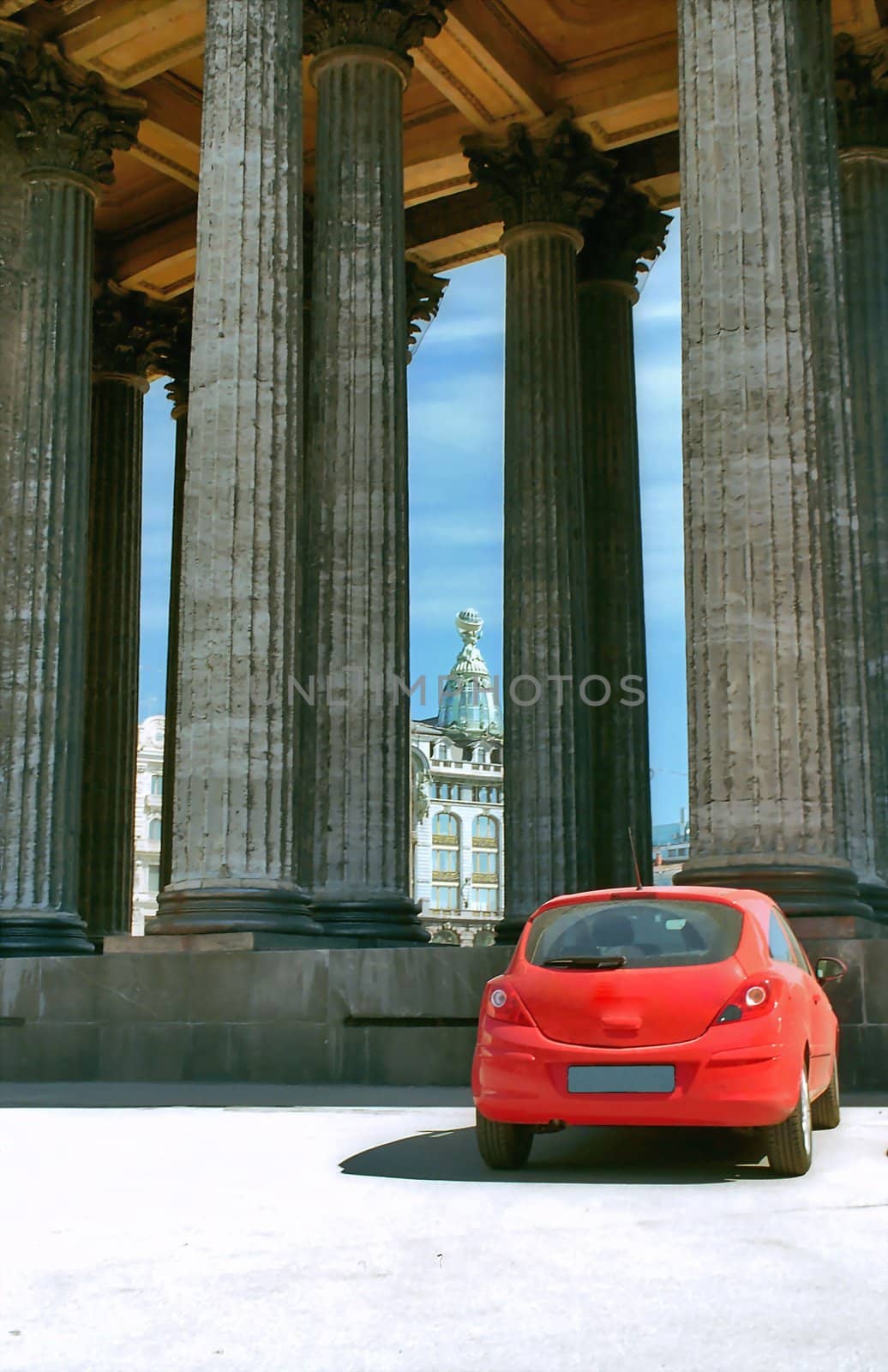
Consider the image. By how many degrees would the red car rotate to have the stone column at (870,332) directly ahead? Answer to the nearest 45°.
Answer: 0° — it already faces it

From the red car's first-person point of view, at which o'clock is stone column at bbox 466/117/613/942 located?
The stone column is roughly at 12 o'clock from the red car.

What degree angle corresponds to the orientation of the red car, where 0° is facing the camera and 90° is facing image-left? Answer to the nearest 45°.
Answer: approximately 180°

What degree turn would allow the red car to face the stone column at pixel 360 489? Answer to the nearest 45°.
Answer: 0° — it already faces it

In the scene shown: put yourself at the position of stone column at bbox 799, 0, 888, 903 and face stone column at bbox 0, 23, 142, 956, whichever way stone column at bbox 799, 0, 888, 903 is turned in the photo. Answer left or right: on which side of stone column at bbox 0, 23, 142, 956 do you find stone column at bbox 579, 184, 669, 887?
right

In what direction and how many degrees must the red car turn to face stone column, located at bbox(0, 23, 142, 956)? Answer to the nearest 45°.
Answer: approximately 45° to its left

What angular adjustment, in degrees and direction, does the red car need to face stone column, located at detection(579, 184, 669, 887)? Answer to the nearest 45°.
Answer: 0° — it already faces it
